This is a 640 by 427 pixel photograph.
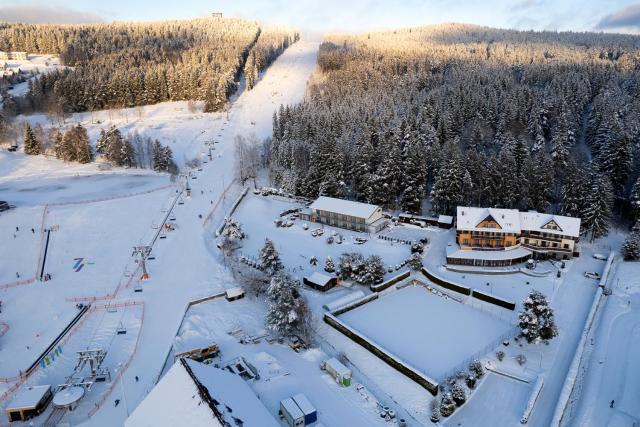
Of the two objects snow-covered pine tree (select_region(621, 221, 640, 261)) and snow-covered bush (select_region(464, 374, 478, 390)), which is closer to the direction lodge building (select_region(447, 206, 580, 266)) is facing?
the snow-covered bush

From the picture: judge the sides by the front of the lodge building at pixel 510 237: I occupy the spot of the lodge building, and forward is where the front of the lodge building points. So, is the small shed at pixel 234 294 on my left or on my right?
on my right

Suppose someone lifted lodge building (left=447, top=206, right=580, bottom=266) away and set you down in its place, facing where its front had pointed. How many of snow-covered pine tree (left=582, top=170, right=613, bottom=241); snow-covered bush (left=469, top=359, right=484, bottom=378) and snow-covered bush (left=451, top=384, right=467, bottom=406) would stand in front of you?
2

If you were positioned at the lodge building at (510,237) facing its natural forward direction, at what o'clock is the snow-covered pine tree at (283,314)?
The snow-covered pine tree is roughly at 1 o'clock from the lodge building.

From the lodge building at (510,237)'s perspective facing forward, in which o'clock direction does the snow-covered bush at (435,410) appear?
The snow-covered bush is roughly at 12 o'clock from the lodge building.

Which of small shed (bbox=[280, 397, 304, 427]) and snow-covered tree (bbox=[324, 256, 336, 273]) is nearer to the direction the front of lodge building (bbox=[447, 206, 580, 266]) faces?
the small shed

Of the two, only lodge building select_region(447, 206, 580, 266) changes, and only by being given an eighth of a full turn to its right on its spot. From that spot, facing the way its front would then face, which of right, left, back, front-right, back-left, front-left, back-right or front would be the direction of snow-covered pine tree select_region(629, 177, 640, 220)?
back

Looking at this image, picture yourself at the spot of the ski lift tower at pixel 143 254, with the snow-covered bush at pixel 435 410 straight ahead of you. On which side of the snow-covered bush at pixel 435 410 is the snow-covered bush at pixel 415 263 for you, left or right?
left

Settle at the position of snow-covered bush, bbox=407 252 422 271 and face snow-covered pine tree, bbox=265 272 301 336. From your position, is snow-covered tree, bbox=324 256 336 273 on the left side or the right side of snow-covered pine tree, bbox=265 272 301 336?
right

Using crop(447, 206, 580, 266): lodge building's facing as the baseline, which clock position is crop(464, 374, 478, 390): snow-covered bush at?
The snow-covered bush is roughly at 12 o'clock from the lodge building.

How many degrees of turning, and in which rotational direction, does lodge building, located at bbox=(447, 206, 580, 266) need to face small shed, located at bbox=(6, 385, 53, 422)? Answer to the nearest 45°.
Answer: approximately 45° to its right

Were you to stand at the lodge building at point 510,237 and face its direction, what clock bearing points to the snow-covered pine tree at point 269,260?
The snow-covered pine tree is roughly at 2 o'clock from the lodge building.

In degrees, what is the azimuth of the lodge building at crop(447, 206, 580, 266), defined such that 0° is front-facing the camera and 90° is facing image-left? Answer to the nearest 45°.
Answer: approximately 0°

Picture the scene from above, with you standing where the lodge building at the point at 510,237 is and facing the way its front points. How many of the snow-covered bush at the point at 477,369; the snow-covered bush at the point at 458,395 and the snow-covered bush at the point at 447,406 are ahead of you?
3

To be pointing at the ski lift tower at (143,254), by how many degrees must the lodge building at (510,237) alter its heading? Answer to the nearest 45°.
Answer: approximately 45° to its right

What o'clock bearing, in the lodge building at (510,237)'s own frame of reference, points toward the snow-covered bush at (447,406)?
The snow-covered bush is roughly at 12 o'clock from the lodge building.
